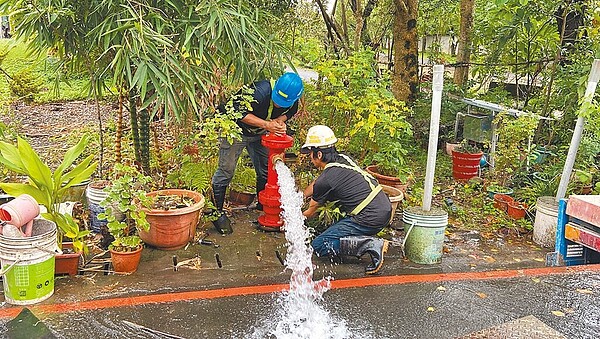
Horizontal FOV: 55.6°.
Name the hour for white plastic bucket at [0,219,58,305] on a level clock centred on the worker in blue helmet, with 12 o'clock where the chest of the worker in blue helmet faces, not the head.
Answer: The white plastic bucket is roughly at 3 o'clock from the worker in blue helmet.

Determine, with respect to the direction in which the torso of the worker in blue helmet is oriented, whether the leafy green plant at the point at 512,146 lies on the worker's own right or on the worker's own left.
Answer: on the worker's own left

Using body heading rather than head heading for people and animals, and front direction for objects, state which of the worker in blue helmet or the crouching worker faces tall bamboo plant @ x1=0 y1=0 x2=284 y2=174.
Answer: the crouching worker

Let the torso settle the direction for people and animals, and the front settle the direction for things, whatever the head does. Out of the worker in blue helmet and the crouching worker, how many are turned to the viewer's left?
1

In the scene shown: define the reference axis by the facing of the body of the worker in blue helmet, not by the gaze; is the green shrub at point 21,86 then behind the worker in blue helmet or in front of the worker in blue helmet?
behind

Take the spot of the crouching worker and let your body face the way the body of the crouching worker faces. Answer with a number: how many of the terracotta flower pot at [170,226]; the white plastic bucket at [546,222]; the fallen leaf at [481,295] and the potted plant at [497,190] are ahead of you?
1

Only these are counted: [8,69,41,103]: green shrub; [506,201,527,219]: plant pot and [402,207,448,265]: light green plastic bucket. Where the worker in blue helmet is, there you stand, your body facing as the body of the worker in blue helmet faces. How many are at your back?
1

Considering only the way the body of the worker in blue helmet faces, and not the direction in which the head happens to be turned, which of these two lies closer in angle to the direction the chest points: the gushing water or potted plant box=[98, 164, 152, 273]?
the gushing water

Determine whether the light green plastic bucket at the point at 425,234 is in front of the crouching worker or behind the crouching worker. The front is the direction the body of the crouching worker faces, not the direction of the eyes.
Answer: behind

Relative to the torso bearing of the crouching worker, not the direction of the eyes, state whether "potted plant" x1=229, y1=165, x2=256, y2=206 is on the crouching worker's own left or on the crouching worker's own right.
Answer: on the crouching worker's own right

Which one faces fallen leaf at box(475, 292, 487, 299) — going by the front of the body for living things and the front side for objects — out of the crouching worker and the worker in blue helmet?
the worker in blue helmet

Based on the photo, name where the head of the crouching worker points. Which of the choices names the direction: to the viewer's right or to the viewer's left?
to the viewer's left

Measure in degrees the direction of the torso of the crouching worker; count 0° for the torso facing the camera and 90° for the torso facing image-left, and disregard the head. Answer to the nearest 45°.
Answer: approximately 90°

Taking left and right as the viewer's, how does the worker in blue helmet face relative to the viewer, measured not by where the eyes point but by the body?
facing the viewer and to the right of the viewer

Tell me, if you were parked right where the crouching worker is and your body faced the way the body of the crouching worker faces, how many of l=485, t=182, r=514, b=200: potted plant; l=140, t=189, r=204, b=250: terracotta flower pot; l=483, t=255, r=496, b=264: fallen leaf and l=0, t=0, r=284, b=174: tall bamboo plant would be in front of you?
2

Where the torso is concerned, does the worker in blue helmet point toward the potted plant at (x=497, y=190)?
no

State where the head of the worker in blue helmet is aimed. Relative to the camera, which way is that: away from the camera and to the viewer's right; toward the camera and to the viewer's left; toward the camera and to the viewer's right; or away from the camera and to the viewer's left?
toward the camera and to the viewer's right
